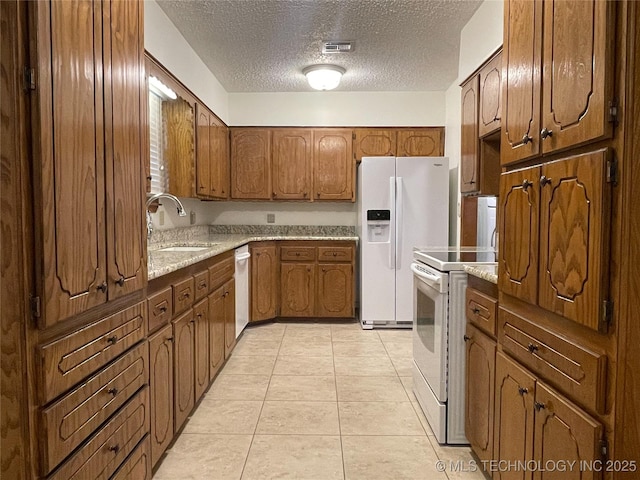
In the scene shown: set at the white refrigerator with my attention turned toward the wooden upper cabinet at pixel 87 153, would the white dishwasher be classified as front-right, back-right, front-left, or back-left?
front-right

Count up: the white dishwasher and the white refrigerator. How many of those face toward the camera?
1

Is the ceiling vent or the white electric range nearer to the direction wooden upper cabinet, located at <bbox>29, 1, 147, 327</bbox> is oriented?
the white electric range

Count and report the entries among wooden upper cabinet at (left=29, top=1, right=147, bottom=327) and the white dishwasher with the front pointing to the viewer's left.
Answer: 0

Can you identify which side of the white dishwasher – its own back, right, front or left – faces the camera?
right

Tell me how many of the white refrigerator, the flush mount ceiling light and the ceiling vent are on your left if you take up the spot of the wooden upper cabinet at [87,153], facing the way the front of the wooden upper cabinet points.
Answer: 3

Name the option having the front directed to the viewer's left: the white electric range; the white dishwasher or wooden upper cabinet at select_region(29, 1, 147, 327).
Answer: the white electric range

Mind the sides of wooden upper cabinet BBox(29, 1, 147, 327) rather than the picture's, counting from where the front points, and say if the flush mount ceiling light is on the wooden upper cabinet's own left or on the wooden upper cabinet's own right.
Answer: on the wooden upper cabinet's own left

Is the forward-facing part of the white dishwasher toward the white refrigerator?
yes

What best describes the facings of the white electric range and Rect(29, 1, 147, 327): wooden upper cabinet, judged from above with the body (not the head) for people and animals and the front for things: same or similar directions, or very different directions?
very different directions

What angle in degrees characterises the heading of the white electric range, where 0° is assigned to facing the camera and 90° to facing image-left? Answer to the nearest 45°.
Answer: approximately 90°

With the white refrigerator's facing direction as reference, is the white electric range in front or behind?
in front

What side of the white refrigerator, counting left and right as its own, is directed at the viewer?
front

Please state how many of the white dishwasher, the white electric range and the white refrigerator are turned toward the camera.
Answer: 1
